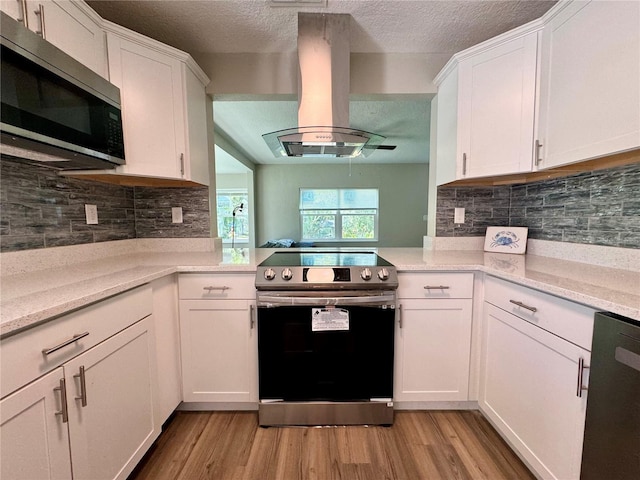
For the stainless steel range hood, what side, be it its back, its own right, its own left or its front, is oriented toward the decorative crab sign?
left

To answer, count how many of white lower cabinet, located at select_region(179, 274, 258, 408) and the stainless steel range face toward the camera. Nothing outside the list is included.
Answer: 2

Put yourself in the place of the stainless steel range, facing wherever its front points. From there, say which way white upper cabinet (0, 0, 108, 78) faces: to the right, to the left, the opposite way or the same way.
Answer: to the left

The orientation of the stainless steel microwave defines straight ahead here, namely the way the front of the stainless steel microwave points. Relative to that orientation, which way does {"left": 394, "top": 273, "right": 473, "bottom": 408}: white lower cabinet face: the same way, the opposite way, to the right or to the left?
to the right

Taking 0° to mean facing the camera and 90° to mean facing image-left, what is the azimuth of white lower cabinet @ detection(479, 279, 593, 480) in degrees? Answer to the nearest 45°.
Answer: approximately 45°

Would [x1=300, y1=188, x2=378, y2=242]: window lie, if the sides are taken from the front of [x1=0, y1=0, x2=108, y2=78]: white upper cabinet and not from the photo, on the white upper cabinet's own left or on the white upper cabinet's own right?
on the white upper cabinet's own left

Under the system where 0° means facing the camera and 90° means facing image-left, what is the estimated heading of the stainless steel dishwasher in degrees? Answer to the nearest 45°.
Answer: approximately 45°
